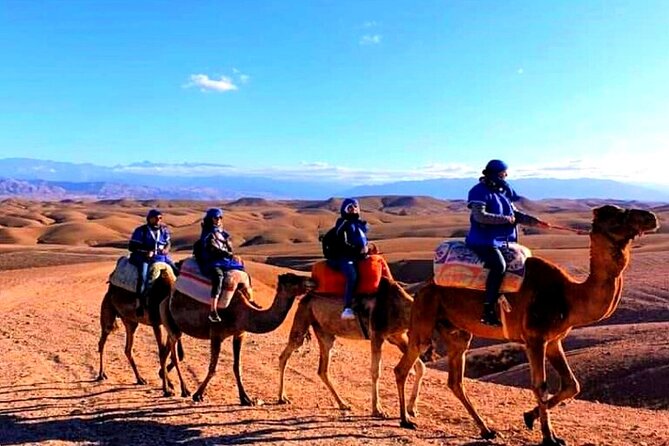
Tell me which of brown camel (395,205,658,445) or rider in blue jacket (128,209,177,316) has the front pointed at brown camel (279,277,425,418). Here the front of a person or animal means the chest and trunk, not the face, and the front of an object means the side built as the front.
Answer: the rider in blue jacket

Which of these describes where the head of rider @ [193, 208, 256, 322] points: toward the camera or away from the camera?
toward the camera

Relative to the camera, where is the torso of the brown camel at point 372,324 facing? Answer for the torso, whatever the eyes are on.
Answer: to the viewer's right

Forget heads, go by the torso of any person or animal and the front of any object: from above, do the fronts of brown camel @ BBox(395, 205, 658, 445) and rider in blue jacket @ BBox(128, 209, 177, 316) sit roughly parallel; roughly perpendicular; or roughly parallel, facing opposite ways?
roughly parallel

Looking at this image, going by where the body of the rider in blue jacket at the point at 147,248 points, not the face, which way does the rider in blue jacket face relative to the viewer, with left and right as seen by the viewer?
facing the viewer and to the right of the viewer

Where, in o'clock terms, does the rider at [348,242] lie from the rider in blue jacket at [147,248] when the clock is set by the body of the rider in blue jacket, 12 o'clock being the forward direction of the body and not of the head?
The rider is roughly at 12 o'clock from the rider in blue jacket.

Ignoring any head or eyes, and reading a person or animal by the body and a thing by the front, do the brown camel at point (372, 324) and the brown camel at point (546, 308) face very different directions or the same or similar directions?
same or similar directions

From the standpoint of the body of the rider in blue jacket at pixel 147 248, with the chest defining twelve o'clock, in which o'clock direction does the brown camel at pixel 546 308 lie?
The brown camel is roughly at 12 o'clock from the rider in blue jacket.

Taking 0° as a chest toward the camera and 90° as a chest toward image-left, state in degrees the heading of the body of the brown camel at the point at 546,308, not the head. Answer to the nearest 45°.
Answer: approximately 270°
